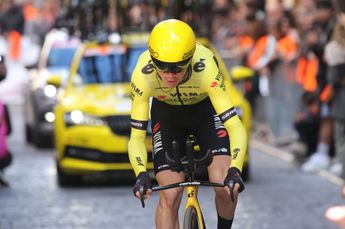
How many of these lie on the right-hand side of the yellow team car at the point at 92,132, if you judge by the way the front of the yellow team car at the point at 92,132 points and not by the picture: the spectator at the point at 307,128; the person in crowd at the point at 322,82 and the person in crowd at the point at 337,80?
0

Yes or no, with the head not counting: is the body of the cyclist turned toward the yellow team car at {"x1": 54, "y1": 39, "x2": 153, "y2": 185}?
no

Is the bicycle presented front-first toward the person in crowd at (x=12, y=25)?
no

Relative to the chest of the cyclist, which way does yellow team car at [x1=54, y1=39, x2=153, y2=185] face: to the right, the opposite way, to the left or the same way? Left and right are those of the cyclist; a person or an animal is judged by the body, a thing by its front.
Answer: the same way

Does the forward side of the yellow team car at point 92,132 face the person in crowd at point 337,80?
no

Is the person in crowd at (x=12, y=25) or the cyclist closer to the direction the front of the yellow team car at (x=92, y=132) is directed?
the cyclist

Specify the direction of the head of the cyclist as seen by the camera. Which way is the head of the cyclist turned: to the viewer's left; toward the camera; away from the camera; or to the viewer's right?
toward the camera

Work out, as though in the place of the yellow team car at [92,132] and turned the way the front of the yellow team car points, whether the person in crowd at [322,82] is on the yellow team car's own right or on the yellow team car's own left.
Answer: on the yellow team car's own left

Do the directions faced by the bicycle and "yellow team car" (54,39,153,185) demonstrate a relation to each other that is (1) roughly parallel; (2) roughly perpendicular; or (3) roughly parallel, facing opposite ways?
roughly parallel

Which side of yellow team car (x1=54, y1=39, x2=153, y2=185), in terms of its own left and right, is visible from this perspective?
front

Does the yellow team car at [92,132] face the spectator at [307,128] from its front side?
no

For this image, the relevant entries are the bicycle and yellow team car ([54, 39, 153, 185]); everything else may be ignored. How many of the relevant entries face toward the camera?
2

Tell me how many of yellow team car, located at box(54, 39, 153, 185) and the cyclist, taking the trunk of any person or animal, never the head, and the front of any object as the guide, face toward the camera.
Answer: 2

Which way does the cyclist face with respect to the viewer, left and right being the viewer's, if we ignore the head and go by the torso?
facing the viewer
